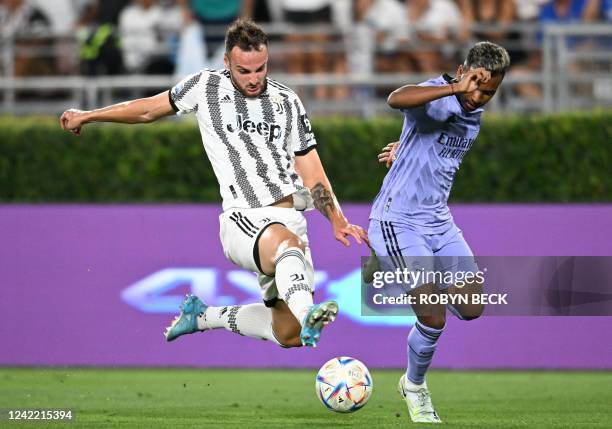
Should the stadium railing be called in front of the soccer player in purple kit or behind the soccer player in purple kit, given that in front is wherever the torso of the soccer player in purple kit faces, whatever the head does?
behind

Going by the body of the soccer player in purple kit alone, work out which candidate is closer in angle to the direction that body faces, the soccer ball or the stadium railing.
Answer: the soccer ball

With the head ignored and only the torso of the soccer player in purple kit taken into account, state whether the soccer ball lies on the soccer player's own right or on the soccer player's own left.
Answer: on the soccer player's own right

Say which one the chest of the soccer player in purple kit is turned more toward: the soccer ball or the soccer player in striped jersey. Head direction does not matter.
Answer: the soccer ball
